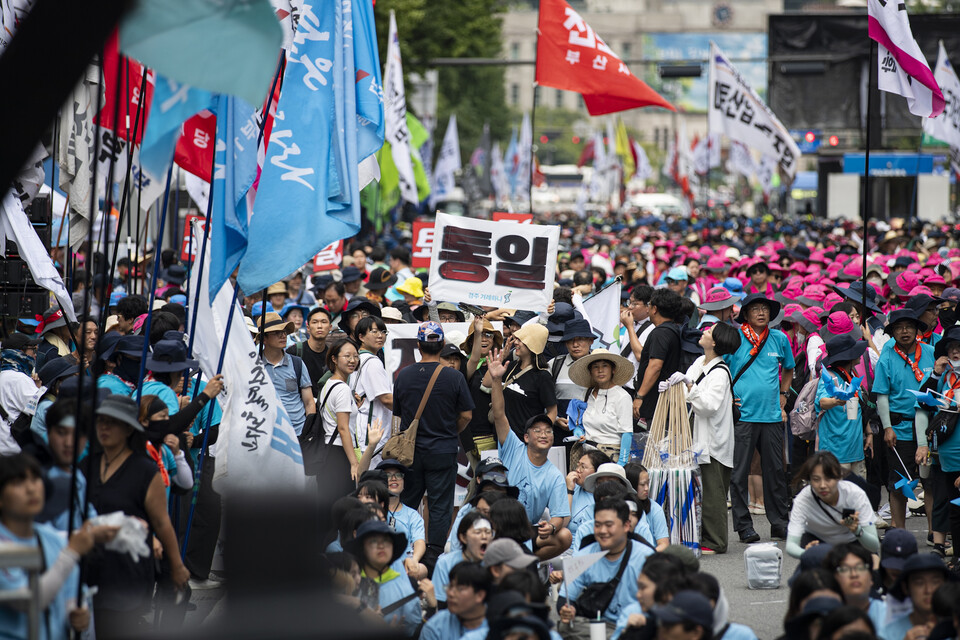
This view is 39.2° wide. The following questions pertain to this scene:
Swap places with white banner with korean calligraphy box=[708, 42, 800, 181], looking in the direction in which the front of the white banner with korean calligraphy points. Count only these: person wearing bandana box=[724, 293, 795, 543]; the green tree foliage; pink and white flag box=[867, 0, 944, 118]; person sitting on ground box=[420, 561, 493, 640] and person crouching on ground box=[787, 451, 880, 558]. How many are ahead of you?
4

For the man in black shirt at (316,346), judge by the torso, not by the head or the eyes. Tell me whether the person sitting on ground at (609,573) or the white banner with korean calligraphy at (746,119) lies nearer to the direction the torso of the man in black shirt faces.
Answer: the person sitting on ground

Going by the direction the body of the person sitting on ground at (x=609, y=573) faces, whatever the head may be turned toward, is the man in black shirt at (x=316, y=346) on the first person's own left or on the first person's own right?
on the first person's own right

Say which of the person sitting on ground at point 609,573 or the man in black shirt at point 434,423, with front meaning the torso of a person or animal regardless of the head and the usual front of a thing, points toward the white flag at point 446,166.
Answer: the man in black shirt

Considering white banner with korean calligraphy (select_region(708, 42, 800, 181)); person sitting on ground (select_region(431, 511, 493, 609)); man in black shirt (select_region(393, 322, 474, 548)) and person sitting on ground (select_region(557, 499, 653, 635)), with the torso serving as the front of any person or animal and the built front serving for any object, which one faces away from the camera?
the man in black shirt

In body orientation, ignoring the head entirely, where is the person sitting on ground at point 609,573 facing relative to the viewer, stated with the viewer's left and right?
facing the viewer and to the left of the viewer

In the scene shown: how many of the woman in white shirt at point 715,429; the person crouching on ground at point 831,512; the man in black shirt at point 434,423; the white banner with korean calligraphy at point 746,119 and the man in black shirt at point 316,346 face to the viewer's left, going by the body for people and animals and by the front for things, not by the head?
1

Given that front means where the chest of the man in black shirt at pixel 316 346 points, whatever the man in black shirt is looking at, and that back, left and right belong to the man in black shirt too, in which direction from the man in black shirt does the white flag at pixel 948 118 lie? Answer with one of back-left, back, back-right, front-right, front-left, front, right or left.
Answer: back-left

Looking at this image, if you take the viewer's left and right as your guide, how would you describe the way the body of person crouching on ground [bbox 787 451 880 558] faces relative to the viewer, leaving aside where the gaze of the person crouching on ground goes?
facing the viewer

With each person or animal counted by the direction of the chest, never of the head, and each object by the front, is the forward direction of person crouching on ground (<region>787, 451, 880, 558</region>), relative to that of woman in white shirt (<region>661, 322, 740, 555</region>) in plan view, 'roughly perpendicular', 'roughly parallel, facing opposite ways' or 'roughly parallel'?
roughly perpendicular

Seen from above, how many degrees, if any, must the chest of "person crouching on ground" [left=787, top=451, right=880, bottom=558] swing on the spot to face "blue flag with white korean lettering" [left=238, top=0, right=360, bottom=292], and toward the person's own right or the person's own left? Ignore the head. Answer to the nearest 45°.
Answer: approximately 90° to the person's own right

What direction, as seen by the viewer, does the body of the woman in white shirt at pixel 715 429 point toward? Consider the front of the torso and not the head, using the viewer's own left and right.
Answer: facing to the left of the viewer

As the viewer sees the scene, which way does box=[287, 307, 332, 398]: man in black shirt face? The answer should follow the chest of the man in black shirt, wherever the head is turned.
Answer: toward the camera

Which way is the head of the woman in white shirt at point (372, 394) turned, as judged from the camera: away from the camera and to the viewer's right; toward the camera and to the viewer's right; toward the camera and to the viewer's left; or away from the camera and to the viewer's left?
toward the camera and to the viewer's right

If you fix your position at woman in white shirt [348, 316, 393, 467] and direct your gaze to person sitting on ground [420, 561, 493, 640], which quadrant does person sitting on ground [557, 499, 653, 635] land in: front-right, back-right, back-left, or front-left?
front-left

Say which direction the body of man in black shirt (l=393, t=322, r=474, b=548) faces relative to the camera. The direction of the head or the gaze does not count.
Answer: away from the camera
